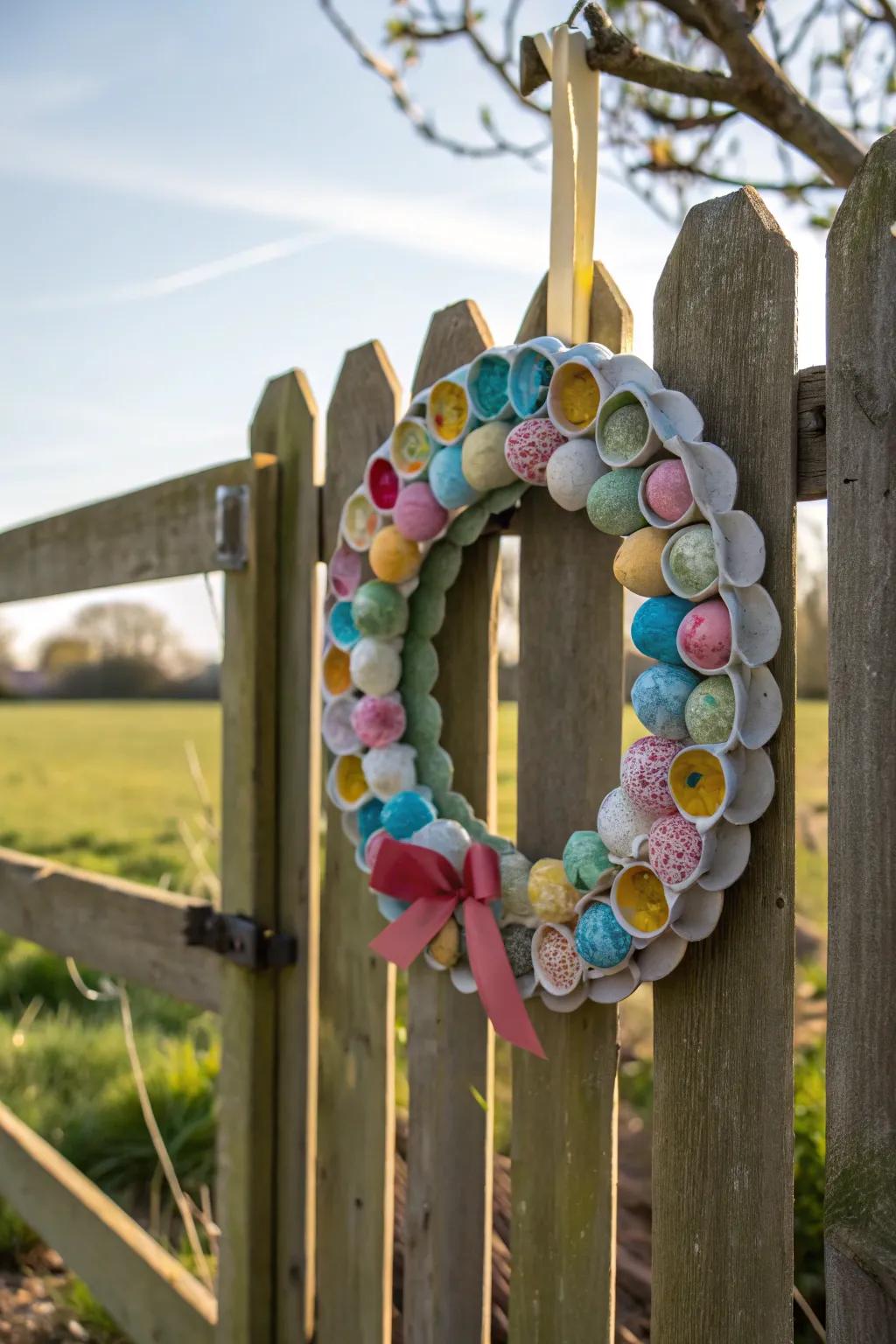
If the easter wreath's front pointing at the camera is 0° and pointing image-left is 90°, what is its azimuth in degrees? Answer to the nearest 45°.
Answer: approximately 45°
